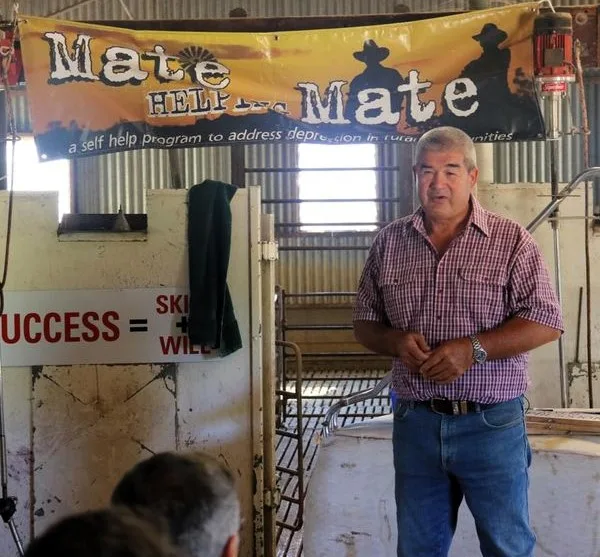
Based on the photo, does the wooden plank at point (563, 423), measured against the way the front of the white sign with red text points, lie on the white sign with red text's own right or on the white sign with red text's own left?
on the white sign with red text's own left

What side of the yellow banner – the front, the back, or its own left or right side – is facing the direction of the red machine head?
left

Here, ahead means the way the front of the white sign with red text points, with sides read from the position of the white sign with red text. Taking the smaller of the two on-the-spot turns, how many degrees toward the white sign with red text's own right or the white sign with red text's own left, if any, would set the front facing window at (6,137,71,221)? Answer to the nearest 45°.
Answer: approximately 180°

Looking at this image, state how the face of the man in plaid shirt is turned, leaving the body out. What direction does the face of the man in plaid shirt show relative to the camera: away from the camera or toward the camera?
toward the camera

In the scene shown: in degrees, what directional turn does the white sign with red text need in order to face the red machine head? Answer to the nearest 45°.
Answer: approximately 90° to its left

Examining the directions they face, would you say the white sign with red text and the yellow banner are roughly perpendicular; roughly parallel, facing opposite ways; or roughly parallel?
roughly parallel

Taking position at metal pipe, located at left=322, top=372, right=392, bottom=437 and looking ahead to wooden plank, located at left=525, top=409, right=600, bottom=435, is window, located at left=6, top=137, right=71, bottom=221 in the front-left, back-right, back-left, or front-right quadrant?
back-left

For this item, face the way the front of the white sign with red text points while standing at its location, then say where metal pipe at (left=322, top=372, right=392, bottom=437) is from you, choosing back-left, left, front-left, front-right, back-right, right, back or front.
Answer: front-left

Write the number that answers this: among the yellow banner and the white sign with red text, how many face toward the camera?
2

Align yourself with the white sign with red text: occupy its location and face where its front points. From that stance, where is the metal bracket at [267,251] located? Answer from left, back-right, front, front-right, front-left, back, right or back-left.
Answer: left

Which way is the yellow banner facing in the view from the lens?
facing the viewer

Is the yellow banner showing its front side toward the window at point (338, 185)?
no

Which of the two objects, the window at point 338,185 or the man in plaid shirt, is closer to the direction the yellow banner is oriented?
the man in plaid shirt

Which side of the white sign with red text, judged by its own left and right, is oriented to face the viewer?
front

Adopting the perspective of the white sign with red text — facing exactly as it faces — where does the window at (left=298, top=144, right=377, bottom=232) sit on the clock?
The window is roughly at 7 o'clock from the white sign with red text.
